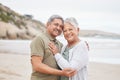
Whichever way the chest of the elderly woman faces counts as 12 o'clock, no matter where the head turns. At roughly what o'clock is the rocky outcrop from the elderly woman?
The rocky outcrop is roughly at 4 o'clock from the elderly woman.

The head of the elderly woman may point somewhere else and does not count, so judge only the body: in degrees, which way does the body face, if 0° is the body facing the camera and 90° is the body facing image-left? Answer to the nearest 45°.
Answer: approximately 45°
